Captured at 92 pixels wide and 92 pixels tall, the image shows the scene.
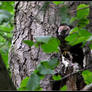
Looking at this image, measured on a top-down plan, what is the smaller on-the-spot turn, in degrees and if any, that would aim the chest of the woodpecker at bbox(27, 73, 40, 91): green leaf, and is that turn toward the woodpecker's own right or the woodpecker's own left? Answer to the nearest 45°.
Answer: approximately 90° to the woodpecker's own left

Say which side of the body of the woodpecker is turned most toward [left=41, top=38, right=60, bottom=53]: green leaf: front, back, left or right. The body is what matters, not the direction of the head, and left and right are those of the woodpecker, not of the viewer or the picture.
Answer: left

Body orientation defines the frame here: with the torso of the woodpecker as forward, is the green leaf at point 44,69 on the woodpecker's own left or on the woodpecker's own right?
on the woodpecker's own left
